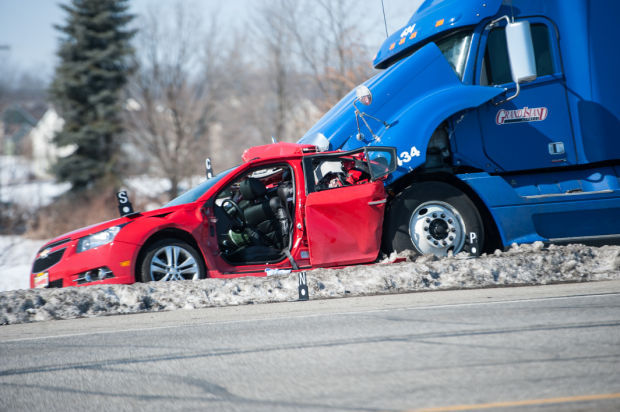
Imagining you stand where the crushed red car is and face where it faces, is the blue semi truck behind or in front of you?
behind

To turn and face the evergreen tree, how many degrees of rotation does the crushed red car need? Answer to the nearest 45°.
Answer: approximately 90° to its right

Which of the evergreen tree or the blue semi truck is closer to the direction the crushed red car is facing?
the evergreen tree

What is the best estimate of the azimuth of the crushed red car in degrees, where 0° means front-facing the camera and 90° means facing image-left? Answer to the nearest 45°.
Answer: approximately 90°
